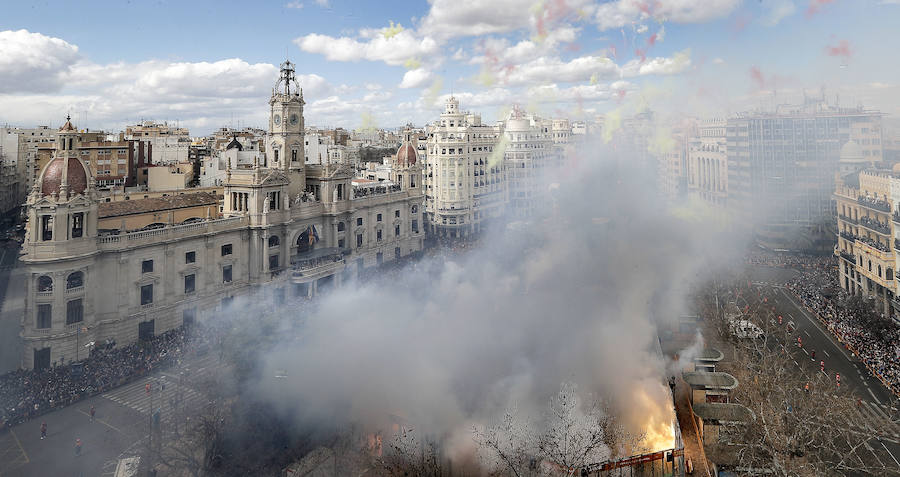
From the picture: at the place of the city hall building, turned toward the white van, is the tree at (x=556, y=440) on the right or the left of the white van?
right

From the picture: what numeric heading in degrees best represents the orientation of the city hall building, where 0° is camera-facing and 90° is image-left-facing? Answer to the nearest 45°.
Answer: approximately 315°

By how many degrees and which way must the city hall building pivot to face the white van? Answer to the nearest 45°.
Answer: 0° — it already faces it
